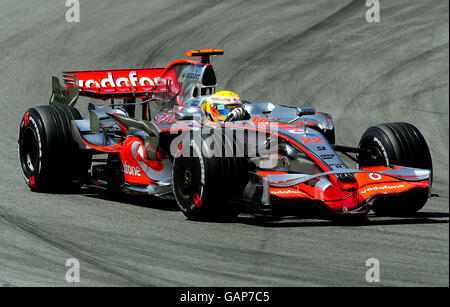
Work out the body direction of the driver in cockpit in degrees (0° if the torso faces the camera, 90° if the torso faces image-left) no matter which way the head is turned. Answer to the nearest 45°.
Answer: approximately 315°
